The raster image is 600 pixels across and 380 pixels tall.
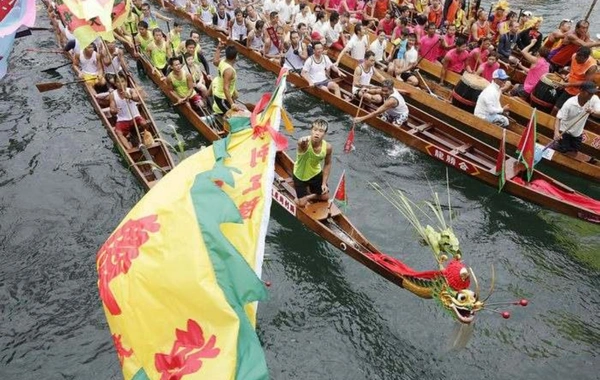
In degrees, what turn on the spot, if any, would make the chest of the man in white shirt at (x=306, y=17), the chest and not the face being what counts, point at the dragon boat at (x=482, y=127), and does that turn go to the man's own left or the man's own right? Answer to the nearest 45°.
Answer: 0° — they already face it

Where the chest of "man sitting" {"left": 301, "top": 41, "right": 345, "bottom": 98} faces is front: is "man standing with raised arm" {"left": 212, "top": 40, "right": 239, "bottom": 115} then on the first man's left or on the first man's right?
on the first man's right

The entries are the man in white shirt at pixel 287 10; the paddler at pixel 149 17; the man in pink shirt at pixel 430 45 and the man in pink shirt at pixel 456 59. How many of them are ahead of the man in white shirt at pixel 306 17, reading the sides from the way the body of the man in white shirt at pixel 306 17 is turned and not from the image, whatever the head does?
2

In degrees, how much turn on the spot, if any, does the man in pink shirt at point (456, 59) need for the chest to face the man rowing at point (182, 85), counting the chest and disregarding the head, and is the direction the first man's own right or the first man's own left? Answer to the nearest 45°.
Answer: approximately 90° to the first man's own right

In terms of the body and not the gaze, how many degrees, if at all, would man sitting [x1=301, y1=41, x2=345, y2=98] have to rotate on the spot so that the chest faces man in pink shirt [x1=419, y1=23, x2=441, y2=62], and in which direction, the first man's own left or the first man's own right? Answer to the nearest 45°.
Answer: approximately 90° to the first man's own left

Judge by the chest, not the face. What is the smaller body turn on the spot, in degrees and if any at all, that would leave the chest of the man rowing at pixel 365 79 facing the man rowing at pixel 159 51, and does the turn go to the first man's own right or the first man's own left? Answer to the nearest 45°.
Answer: approximately 135° to the first man's own right

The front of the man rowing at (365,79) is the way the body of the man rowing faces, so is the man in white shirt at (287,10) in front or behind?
behind

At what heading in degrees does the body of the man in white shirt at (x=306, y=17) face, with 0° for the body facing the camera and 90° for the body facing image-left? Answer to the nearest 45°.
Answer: approximately 315°

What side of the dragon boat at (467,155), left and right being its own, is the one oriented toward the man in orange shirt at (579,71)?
left

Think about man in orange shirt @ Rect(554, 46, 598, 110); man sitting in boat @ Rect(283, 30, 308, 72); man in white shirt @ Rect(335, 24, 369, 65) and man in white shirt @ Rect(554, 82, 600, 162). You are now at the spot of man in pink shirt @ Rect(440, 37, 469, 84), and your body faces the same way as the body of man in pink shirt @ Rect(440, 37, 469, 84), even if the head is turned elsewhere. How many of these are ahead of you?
2
